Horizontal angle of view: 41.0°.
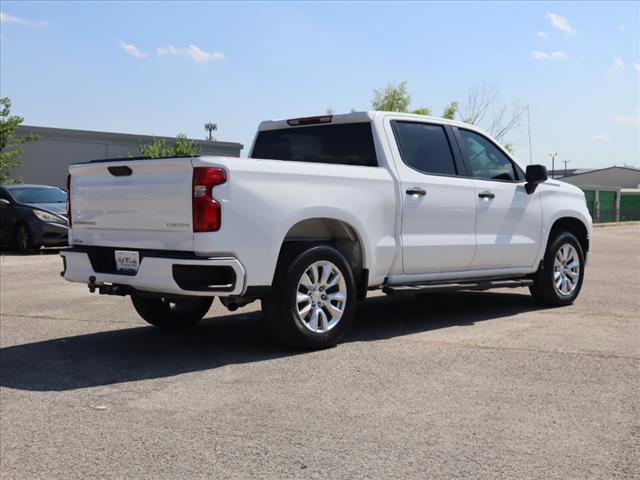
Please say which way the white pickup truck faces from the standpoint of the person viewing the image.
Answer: facing away from the viewer and to the right of the viewer

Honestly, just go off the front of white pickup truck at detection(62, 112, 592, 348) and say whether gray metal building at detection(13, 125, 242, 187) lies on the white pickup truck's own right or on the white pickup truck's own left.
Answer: on the white pickup truck's own left

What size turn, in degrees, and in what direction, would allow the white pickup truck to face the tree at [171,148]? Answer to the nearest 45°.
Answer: approximately 45° to its left

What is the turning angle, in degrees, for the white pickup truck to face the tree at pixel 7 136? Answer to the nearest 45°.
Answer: approximately 90° to its left
